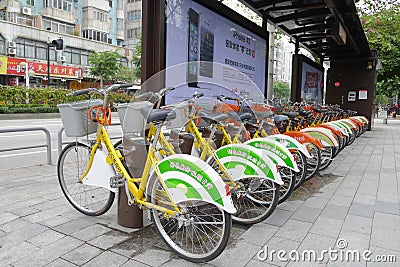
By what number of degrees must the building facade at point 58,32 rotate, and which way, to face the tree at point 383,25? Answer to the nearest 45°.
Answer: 0° — it already faces it

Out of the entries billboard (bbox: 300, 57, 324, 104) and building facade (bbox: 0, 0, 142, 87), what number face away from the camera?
0

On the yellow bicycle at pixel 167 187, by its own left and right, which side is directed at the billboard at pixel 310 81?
right

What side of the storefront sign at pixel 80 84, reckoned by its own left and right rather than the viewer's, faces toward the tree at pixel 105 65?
front

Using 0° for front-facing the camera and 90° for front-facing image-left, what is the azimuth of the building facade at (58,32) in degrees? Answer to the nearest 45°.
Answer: approximately 315°

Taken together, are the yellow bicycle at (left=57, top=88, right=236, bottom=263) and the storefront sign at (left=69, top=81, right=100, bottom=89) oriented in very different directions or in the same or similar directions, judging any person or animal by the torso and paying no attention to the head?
very different directions

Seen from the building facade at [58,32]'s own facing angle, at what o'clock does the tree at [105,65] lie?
The tree is roughly at 12 o'clock from the building facade.

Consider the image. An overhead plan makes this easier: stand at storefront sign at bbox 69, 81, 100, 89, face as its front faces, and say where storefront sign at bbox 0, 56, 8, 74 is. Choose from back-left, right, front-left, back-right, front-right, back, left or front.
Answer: right

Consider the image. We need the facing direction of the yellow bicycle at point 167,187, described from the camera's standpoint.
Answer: facing away from the viewer and to the left of the viewer

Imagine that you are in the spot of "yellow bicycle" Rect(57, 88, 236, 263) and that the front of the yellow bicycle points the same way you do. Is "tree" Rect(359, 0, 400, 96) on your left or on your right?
on your right
